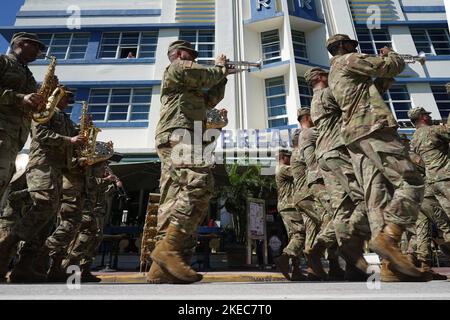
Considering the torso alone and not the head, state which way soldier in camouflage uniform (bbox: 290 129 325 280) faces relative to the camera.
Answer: to the viewer's right

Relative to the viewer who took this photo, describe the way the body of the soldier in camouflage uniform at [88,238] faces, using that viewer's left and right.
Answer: facing to the right of the viewer

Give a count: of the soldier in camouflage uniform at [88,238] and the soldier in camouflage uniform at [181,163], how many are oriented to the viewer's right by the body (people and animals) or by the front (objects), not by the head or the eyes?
2

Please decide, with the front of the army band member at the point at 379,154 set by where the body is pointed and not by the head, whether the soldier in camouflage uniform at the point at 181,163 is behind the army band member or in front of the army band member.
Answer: behind

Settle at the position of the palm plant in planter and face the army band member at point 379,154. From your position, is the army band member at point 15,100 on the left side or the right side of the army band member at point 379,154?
right

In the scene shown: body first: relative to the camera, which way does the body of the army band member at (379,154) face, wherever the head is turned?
to the viewer's right

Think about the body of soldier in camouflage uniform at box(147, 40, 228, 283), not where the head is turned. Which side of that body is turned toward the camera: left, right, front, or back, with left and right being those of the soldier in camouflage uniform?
right

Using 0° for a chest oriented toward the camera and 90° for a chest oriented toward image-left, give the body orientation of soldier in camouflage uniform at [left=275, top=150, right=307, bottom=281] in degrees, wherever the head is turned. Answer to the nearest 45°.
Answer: approximately 270°

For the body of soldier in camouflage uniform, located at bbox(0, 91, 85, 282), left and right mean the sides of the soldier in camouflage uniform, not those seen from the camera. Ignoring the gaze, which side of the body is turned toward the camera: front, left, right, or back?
right

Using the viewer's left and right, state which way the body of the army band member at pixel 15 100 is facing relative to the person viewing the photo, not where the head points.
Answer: facing to the right of the viewer

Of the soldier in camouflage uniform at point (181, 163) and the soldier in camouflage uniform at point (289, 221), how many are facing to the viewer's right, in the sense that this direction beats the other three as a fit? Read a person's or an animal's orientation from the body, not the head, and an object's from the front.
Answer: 2

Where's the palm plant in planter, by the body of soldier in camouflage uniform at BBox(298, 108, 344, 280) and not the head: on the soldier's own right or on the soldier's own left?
on the soldier's own left

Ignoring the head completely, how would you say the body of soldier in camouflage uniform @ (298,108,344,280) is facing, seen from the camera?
to the viewer's right
